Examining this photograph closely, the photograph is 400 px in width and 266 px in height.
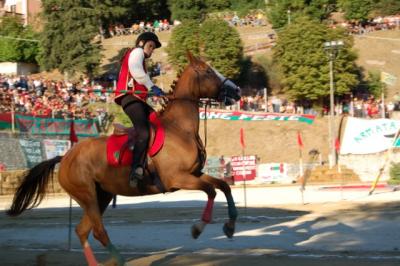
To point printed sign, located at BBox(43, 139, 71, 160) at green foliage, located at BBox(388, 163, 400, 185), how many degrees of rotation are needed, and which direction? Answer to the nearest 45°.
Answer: approximately 45° to its left

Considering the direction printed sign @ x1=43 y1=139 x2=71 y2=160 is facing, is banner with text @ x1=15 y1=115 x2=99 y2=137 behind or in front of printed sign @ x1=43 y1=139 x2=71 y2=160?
behind

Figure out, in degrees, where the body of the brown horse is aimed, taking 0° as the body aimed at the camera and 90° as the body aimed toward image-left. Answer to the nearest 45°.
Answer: approximately 270°

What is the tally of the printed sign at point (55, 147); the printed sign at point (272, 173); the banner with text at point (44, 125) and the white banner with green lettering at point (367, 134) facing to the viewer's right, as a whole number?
0

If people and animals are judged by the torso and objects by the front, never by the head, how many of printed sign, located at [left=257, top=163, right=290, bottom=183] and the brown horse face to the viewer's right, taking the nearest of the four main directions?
1

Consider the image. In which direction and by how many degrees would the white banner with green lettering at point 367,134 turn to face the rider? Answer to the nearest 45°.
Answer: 0° — it already faces them

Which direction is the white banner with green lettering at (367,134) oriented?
toward the camera

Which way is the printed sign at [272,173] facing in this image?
toward the camera

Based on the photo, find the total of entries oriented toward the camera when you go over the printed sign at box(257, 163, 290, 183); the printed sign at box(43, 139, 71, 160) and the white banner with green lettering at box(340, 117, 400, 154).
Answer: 3

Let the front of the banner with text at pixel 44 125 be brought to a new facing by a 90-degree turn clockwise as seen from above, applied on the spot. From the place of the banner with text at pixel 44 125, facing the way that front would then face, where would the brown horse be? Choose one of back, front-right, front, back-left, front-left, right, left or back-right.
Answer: left

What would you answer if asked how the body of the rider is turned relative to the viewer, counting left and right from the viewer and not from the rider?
facing to the right of the viewer

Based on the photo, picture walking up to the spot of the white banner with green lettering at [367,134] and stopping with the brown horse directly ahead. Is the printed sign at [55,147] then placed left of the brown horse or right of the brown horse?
right

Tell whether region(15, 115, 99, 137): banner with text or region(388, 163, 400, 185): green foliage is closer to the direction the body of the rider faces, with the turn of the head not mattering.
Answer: the green foliage

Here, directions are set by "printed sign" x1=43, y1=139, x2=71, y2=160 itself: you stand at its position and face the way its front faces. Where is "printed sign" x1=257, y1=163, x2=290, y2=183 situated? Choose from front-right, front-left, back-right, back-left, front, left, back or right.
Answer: left

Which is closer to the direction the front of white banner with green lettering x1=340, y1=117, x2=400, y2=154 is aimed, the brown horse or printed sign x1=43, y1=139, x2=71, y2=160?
the brown horse

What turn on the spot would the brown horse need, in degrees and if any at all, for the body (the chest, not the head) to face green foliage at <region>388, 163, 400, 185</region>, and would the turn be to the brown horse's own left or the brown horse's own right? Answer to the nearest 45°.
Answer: approximately 45° to the brown horse's own left

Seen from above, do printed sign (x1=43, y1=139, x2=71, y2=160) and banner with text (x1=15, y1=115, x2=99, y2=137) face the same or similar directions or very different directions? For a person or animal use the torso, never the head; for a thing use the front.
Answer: same or similar directions

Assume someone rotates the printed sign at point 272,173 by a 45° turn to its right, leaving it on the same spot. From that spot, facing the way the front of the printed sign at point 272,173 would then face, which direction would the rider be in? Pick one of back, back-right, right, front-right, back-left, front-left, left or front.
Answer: front-left

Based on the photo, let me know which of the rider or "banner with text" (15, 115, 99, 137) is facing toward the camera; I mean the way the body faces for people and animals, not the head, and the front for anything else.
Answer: the banner with text

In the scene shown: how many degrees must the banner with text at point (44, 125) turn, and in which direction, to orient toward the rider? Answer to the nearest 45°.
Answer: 0° — it already faces them

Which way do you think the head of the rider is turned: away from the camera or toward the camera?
toward the camera
